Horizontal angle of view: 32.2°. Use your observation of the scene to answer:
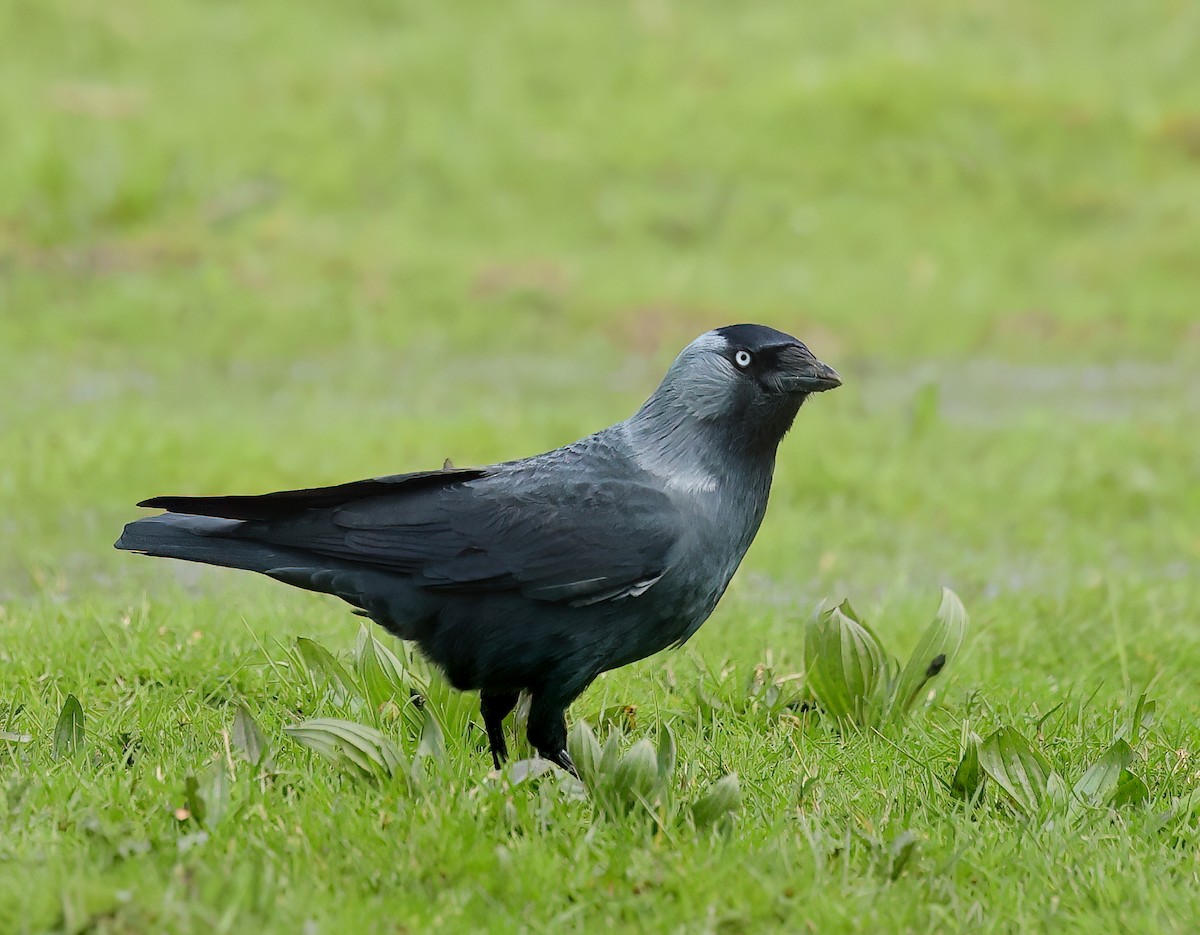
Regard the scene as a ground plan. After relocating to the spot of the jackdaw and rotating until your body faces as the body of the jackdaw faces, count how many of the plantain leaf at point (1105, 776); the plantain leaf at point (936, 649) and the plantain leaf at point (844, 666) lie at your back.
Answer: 0

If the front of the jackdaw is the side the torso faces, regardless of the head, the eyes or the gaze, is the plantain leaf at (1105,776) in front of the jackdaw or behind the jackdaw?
in front

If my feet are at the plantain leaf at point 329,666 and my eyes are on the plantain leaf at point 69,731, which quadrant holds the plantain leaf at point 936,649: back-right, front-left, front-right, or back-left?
back-left

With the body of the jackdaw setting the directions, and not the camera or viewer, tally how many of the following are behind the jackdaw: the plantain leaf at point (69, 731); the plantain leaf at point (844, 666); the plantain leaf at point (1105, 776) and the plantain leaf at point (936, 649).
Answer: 1

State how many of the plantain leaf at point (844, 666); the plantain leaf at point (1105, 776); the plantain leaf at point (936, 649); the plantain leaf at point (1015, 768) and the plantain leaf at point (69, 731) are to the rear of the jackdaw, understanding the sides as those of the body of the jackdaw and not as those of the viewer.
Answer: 1

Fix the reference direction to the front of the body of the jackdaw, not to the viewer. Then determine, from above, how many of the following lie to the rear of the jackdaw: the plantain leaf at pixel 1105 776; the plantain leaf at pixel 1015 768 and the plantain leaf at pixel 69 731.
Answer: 1

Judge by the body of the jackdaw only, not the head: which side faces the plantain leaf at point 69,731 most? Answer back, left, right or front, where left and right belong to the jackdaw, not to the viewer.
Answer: back

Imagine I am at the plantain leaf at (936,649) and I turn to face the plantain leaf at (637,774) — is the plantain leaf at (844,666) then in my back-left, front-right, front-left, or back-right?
front-right

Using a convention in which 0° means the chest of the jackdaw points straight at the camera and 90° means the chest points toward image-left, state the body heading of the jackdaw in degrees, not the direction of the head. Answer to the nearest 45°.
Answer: approximately 270°

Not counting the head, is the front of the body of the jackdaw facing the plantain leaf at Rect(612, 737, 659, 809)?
no

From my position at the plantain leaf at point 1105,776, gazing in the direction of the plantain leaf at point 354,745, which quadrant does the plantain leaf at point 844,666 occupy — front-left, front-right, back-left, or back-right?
front-right

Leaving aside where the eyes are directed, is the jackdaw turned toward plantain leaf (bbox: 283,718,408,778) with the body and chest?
no

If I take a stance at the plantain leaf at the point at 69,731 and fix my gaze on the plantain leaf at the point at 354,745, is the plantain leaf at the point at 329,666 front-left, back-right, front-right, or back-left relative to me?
front-left

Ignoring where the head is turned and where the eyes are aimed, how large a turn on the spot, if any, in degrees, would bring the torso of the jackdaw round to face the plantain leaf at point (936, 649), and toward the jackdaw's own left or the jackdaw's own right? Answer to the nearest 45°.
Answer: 0° — it already faces it
